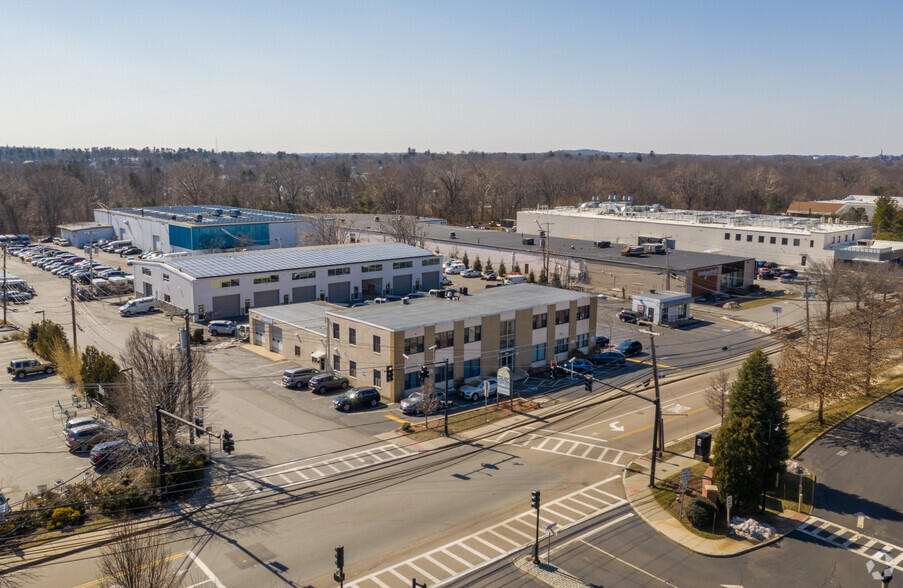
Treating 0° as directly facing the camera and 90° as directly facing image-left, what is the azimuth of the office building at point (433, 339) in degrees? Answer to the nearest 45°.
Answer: approximately 315°

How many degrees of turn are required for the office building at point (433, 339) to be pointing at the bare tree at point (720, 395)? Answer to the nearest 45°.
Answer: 0° — it already faces it

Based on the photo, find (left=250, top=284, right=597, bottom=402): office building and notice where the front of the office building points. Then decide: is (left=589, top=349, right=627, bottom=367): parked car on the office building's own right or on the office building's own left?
on the office building's own left

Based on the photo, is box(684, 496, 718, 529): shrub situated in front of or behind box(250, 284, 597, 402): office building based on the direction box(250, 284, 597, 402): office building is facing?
in front

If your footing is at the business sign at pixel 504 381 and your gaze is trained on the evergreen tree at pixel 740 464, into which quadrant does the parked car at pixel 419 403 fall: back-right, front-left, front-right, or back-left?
back-right

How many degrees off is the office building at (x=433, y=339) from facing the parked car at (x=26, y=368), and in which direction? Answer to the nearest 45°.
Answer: approximately 135° to its right

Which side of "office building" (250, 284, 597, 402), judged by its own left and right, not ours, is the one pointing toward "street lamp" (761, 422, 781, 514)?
front
